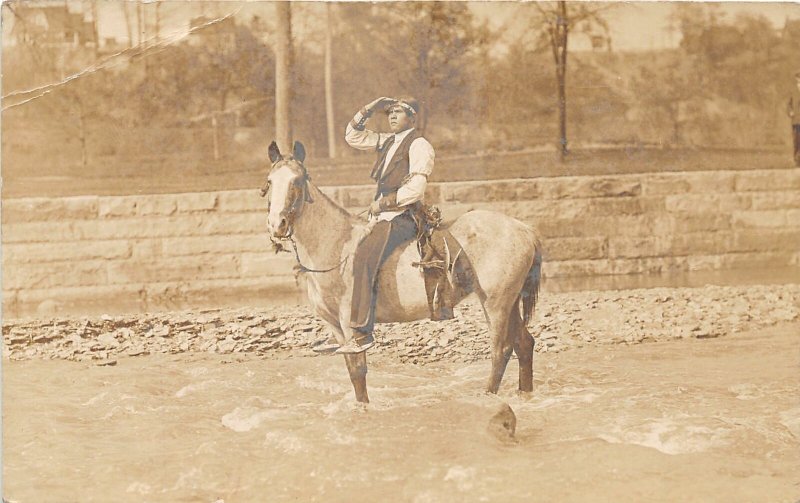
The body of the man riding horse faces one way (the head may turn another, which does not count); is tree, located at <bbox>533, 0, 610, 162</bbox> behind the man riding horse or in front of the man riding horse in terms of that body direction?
behind

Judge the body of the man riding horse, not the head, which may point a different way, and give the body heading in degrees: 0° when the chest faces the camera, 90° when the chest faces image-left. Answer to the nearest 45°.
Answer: approximately 45°

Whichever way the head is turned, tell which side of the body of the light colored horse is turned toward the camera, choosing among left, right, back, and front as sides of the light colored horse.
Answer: left
